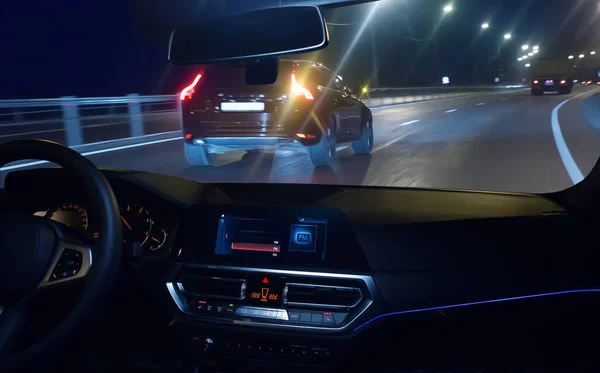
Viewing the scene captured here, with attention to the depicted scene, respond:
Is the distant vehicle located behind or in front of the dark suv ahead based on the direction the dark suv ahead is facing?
in front

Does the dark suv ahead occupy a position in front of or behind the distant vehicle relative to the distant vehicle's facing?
behind

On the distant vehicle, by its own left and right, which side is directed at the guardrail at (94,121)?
back

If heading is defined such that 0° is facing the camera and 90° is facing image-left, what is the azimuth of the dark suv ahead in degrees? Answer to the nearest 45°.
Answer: approximately 225°

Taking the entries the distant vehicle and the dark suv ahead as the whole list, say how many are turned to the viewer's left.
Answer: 0

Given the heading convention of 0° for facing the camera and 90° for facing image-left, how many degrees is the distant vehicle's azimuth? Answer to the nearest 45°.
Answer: approximately 180°

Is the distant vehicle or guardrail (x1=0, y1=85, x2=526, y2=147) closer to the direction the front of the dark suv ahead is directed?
the distant vehicle
